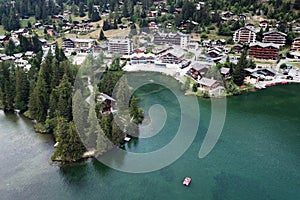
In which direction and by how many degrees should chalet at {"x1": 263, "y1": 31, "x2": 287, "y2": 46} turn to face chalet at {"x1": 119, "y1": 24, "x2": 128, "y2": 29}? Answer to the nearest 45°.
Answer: approximately 90° to its right

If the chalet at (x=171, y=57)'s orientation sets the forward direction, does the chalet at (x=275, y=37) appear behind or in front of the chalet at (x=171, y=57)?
behind

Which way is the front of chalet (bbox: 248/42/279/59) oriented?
toward the camera

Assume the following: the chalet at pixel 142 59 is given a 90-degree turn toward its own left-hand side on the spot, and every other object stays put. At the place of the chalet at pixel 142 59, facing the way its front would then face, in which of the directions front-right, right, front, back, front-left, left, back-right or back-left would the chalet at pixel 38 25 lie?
back-left

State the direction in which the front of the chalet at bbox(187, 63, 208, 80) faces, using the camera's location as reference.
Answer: facing the viewer and to the left of the viewer

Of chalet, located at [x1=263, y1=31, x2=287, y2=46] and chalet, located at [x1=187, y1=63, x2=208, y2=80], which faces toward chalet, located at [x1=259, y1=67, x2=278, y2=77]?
chalet, located at [x1=263, y1=31, x2=287, y2=46]

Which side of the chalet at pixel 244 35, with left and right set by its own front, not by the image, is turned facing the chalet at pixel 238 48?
front

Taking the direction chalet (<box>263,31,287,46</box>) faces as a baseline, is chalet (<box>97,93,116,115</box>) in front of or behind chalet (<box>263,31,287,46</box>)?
in front

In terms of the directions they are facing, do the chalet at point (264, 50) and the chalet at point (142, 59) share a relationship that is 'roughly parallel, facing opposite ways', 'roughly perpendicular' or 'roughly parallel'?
roughly parallel

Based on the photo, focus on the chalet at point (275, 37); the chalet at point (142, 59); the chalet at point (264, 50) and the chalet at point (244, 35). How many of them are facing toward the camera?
4

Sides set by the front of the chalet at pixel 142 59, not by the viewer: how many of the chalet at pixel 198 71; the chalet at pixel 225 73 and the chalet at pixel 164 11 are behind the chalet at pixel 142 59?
1

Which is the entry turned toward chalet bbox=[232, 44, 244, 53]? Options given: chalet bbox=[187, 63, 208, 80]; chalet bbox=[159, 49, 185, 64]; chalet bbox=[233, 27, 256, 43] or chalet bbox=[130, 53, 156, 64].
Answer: chalet bbox=[233, 27, 256, 43]

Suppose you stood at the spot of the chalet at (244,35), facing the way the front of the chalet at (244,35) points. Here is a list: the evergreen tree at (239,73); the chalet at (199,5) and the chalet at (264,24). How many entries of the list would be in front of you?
1

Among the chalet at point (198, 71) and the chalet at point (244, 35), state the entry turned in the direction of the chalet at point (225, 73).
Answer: the chalet at point (244, 35)

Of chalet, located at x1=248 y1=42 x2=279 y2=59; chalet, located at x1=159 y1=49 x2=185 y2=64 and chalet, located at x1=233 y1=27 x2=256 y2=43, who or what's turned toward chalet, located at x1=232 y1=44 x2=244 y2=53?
chalet, located at x1=233 y1=27 x2=256 y2=43

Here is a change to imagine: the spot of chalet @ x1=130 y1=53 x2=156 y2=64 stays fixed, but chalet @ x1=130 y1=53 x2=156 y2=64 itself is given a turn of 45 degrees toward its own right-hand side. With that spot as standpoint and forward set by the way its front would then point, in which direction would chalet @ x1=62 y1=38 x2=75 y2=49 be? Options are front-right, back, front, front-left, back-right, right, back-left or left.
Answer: right

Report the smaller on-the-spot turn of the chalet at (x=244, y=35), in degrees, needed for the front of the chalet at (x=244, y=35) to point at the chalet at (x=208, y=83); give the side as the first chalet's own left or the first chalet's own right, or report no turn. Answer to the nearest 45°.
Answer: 0° — it already faces it

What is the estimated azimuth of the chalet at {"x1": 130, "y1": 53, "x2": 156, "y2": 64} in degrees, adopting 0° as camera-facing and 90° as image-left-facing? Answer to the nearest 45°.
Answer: approximately 0°
